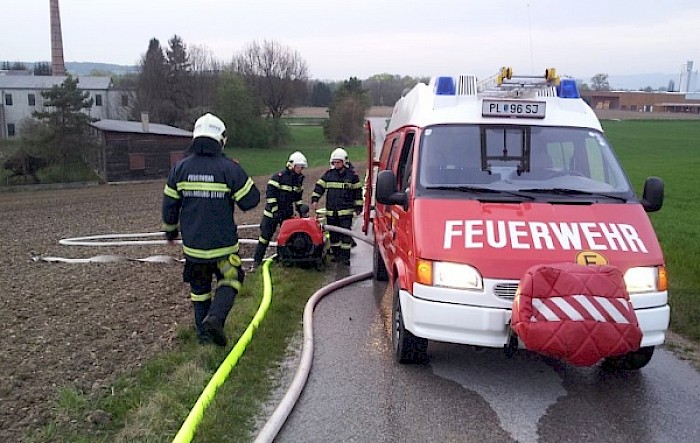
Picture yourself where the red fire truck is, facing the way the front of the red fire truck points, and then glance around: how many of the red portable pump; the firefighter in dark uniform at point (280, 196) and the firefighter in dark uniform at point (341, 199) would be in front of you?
0

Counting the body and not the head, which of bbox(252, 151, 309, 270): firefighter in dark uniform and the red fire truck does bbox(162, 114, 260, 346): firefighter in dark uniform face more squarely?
the firefighter in dark uniform

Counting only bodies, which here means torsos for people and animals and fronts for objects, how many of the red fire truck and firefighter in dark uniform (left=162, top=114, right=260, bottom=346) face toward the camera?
1

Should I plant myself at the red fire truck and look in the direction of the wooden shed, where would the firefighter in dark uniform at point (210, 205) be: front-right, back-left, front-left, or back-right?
front-left

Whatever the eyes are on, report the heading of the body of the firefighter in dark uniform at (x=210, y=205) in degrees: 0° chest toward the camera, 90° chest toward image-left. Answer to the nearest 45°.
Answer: approximately 180°

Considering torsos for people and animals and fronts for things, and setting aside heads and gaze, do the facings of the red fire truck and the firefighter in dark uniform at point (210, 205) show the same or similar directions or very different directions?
very different directions

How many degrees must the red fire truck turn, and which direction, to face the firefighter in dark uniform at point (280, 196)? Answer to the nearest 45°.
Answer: approximately 135° to its right

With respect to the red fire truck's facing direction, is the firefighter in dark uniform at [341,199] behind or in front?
behind

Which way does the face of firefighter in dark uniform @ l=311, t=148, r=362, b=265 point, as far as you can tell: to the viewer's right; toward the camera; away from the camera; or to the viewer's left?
toward the camera

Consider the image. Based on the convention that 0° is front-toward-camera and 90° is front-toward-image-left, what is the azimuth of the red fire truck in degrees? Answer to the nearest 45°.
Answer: approximately 0°

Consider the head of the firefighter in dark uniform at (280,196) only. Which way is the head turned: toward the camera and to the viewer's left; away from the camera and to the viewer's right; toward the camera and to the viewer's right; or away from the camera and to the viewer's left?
toward the camera and to the viewer's right

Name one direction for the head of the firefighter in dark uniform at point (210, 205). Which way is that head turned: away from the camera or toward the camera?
away from the camera

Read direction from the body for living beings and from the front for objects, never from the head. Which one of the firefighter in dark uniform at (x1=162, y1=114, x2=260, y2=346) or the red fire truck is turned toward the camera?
the red fire truck

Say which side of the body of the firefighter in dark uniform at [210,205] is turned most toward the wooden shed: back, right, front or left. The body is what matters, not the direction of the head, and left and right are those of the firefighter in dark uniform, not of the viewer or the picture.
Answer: front

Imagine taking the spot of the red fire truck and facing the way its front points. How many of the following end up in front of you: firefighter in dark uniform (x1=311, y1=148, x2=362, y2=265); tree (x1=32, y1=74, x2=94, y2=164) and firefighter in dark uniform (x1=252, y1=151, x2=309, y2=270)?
0

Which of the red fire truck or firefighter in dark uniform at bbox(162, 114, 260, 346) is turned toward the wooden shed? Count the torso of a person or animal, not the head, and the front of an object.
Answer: the firefighter in dark uniform
